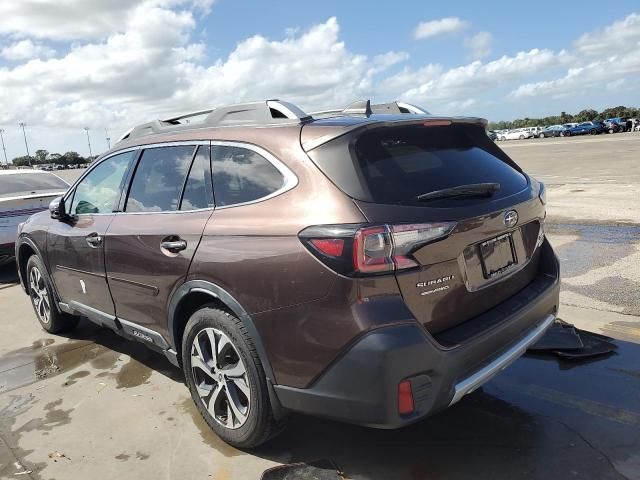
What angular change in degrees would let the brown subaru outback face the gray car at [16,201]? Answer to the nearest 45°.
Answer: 0° — it already faces it

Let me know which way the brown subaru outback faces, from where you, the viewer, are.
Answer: facing away from the viewer and to the left of the viewer
